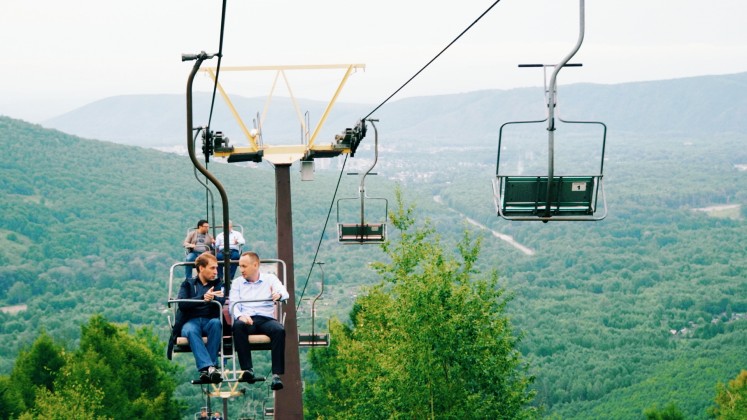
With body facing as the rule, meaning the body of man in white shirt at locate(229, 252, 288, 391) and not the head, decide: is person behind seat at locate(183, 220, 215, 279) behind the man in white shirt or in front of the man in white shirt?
behind

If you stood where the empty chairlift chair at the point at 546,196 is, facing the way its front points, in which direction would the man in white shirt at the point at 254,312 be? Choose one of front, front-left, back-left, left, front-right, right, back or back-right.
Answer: left

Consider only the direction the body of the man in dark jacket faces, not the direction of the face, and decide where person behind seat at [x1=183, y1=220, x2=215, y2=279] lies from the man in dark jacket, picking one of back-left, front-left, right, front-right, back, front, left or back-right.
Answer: back

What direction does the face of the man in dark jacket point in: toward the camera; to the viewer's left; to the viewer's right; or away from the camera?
to the viewer's right

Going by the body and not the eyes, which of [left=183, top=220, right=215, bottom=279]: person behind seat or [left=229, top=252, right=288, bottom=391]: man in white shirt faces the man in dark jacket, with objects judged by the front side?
the person behind seat

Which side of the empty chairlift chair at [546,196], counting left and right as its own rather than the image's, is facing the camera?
back

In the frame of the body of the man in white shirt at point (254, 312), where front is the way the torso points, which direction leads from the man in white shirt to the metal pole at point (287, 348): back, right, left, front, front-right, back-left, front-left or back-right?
back
